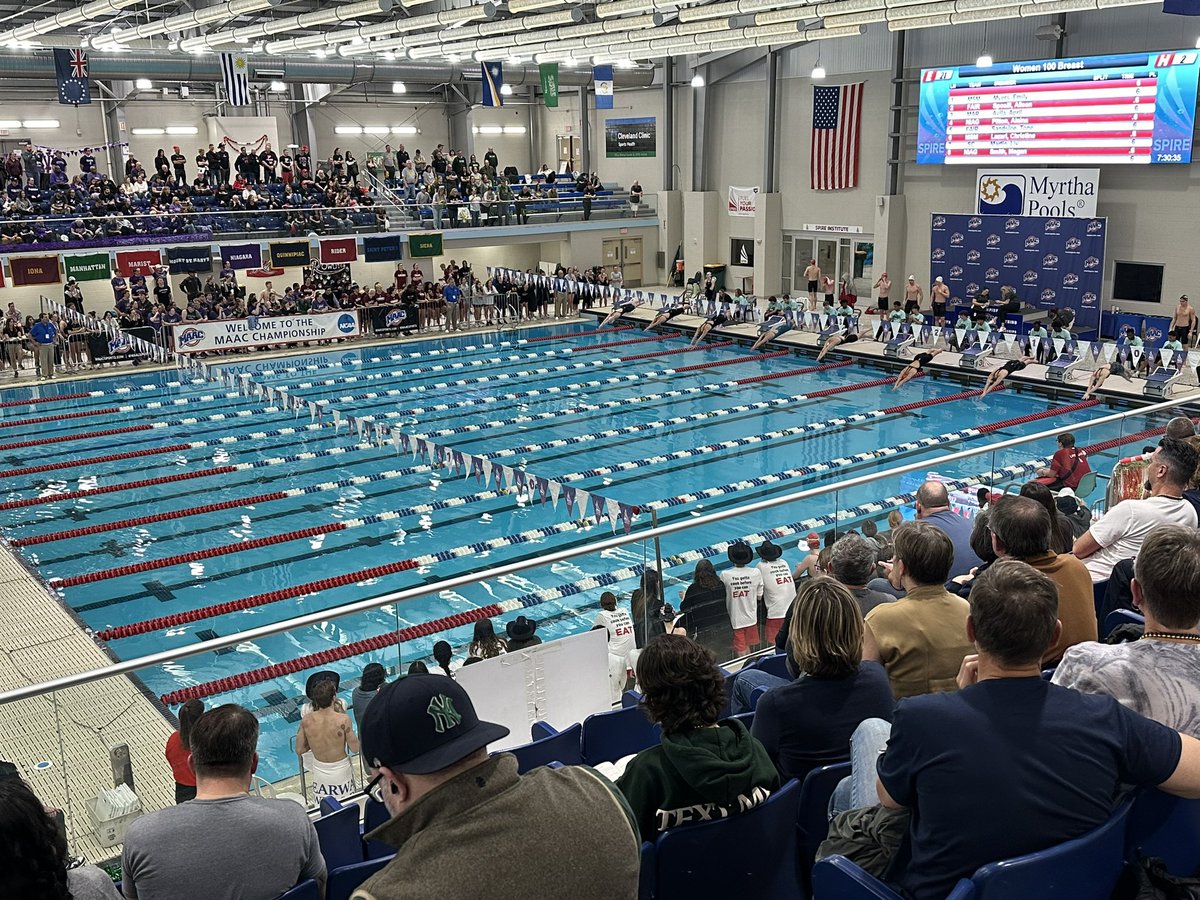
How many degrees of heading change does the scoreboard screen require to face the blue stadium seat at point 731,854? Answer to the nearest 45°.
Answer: approximately 45° to its left

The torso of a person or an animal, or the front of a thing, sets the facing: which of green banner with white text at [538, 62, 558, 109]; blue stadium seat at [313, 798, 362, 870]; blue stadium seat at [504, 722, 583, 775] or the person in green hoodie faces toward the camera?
the green banner with white text

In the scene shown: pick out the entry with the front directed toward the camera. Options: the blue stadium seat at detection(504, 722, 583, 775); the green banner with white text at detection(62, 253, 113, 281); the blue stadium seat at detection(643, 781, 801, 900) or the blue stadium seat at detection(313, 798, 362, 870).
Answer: the green banner with white text

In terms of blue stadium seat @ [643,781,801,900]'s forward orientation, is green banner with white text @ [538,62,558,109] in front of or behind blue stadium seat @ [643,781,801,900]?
in front

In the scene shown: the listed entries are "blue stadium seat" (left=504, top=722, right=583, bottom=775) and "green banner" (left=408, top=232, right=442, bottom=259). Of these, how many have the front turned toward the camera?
1

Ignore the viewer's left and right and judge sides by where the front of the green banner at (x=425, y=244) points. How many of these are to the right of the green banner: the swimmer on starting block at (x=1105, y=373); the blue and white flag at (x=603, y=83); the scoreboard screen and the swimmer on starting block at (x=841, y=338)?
0

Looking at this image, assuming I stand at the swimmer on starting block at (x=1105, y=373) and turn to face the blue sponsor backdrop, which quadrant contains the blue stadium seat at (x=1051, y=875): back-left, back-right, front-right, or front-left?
back-left

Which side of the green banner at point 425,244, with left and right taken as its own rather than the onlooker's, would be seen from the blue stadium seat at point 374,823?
front

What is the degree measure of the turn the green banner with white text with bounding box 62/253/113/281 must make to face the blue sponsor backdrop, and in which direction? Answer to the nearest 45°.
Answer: approximately 45° to its left

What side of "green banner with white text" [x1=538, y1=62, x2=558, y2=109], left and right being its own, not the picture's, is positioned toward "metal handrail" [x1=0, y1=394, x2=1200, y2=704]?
front

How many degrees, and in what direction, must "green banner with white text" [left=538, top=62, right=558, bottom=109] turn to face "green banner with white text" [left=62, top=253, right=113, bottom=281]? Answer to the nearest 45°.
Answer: approximately 90° to its right

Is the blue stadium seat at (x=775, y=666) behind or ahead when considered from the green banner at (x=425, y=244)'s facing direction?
ahead

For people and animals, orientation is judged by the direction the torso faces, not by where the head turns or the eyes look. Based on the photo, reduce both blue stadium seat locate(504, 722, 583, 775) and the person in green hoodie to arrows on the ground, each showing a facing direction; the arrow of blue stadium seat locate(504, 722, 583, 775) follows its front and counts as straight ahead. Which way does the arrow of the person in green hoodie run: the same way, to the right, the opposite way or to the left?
the same way

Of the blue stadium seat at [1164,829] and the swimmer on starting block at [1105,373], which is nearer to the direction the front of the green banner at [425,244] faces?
the blue stadium seat

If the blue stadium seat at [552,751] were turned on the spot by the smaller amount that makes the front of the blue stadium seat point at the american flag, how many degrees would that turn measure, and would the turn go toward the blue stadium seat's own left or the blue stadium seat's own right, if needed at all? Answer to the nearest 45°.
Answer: approximately 45° to the blue stadium seat's own right

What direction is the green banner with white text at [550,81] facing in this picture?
toward the camera

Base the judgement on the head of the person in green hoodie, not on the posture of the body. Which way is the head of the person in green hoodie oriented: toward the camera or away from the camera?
away from the camera

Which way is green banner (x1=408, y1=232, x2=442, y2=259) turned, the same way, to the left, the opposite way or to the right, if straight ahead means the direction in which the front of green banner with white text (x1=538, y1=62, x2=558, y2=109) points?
the same way

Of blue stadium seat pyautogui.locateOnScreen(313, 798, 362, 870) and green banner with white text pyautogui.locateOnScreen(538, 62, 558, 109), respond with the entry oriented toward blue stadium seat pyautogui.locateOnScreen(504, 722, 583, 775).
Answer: the green banner with white text

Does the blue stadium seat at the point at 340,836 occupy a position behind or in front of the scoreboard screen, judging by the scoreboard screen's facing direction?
in front
